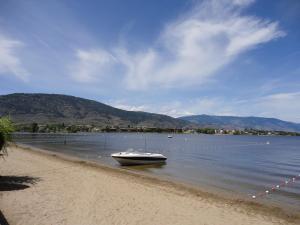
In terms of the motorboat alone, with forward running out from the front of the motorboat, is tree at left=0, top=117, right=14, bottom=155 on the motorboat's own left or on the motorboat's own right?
on the motorboat's own left

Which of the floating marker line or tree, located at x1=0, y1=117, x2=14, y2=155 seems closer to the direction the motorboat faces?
the tree

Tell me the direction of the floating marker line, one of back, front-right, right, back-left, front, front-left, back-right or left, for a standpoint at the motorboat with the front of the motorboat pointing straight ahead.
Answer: back-left

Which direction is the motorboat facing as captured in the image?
to the viewer's left
